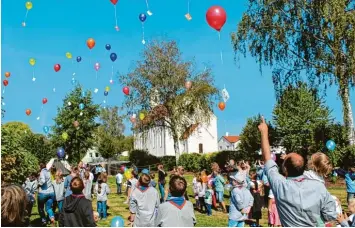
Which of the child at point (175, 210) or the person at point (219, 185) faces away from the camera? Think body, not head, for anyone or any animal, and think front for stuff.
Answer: the child

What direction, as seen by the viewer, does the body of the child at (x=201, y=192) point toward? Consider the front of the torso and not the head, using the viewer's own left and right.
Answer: facing away from the viewer

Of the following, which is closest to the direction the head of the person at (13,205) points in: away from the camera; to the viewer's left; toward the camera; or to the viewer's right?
away from the camera

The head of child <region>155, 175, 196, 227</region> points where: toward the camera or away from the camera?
away from the camera

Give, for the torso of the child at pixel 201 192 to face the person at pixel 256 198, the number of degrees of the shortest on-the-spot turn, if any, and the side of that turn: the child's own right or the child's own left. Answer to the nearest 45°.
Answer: approximately 135° to the child's own right

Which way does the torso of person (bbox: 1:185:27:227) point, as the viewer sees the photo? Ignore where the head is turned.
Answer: away from the camera

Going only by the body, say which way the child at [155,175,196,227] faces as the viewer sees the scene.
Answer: away from the camera

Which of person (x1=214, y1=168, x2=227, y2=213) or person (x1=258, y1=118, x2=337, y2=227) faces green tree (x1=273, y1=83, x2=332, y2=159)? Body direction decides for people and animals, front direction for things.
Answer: person (x1=258, y1=118, x2=337, y2=227)

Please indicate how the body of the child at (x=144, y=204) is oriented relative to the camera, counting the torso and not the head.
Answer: away from the camera

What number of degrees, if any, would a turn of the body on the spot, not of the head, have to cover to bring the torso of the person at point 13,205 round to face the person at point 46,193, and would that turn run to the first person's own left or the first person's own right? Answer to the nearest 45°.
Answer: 0° — they already face them

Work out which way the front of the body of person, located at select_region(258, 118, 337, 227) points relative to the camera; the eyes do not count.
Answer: away from the camera
